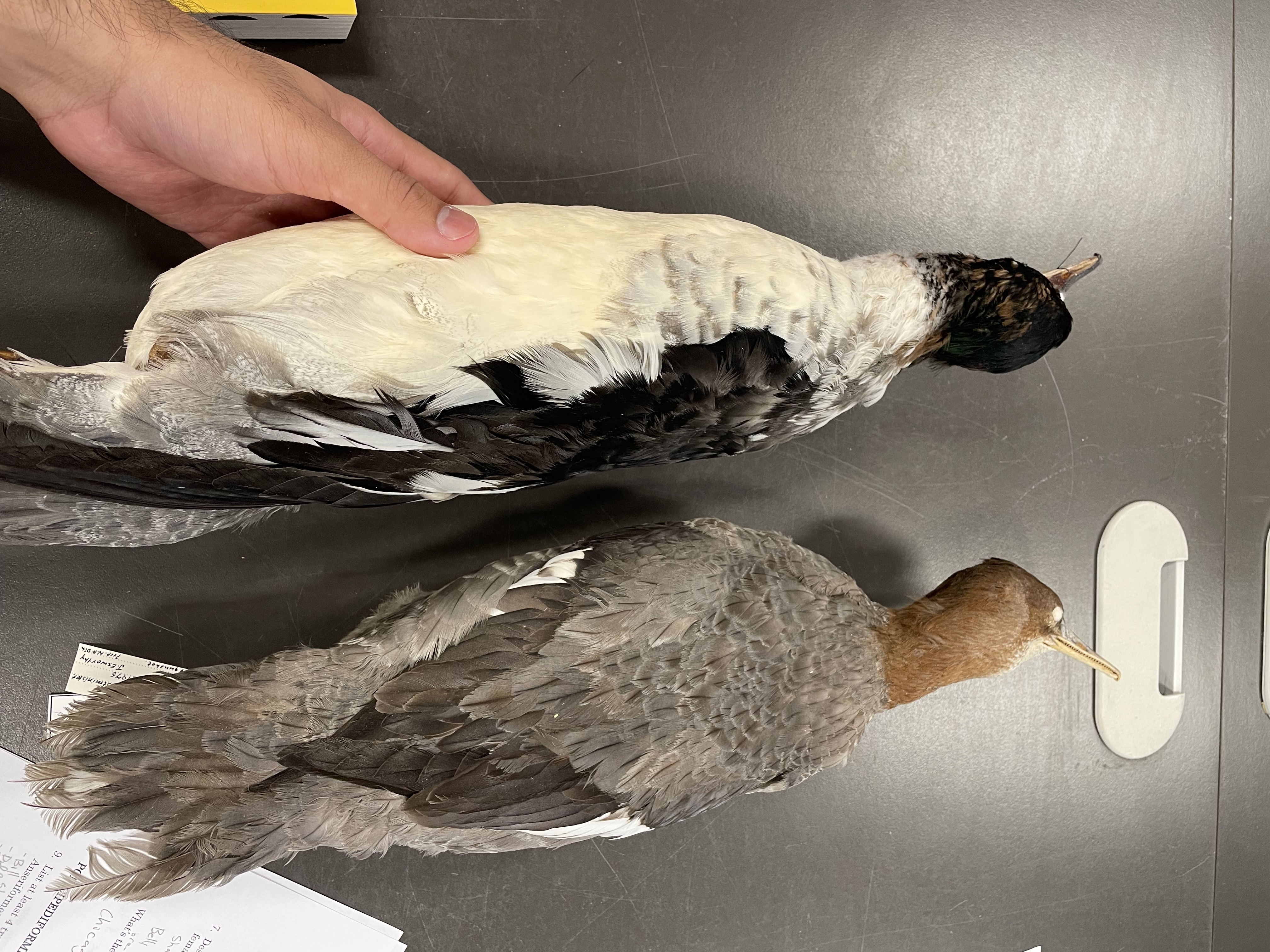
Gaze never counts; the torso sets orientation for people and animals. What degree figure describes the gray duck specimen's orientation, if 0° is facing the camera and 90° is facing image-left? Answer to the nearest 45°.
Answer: approximately 270°
